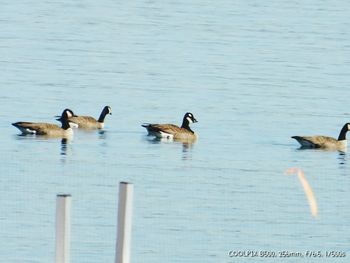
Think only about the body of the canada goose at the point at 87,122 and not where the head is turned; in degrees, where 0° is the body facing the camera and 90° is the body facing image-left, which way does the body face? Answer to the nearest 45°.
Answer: approximately 270°

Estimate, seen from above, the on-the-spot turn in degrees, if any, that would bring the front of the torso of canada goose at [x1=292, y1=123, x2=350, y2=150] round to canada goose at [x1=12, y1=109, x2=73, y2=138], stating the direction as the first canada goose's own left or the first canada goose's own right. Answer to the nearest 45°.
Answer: approximately 180°

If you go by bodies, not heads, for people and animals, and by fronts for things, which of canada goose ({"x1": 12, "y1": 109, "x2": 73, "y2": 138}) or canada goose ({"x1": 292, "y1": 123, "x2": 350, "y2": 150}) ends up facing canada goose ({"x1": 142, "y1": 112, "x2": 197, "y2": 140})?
canada goose ({"x1": 12, "y1": 109, "x2": 73, "y2": 138})

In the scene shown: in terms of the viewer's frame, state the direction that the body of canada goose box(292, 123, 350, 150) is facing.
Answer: to the viewer's right

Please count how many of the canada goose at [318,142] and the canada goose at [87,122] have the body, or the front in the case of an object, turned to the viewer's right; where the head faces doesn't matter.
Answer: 2

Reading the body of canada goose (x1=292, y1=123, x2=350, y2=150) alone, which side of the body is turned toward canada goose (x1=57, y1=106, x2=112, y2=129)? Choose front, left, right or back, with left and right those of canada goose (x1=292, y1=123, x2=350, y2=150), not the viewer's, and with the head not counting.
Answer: back

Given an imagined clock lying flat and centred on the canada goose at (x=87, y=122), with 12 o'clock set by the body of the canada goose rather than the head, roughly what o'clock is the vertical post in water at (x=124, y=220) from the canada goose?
The vertical post in water is roughly at 3 o'clock from the canada goose.

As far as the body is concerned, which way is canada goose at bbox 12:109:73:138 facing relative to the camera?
to the viewer's right

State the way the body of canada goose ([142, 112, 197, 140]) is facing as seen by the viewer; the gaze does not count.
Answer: to the viewer's right

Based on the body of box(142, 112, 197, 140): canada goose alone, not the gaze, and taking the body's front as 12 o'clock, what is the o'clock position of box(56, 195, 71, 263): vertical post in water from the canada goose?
The vertical post in water is roughly at 3 o'clock from the canada goose.

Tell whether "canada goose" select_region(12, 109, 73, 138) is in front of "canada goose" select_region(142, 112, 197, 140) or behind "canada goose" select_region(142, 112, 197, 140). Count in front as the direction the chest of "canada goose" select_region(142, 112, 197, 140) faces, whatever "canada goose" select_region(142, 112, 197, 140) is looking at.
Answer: behind

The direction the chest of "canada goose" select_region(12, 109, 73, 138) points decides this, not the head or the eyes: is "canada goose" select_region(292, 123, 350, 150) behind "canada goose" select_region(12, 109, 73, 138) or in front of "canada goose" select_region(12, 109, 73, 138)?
in front
